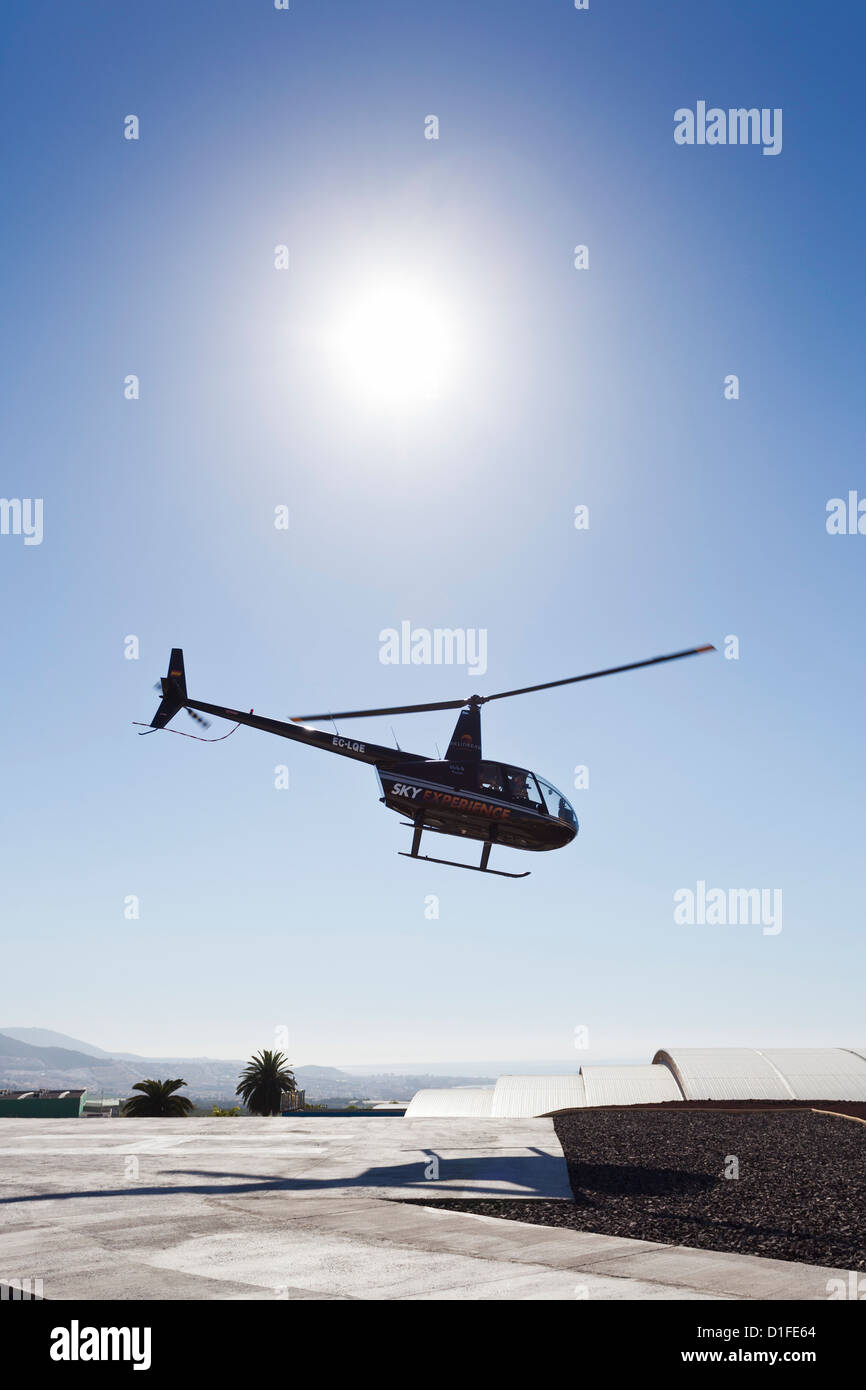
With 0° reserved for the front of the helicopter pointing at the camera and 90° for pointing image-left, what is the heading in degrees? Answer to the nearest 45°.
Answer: approximately 270°
